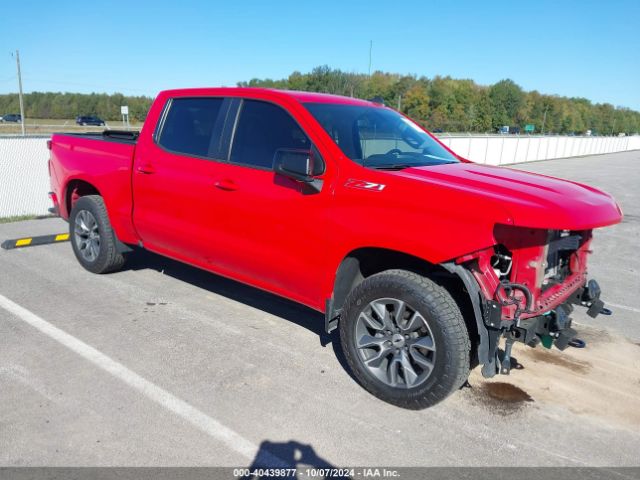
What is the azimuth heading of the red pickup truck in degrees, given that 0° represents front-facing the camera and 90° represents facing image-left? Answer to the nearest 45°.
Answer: approximately 315°
